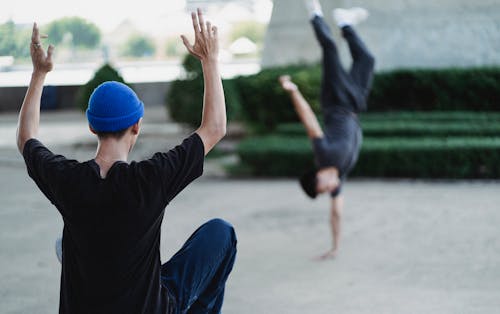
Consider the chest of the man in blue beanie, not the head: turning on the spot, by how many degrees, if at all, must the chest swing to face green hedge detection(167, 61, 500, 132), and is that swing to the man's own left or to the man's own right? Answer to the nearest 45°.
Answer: approximately 45° to the man's own right

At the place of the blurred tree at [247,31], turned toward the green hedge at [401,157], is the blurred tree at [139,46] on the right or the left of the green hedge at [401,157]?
right

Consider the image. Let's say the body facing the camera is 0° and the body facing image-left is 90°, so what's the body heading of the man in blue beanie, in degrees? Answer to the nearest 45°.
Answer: approximately 180°

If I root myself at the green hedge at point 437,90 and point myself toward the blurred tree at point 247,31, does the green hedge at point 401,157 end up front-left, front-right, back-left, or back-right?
back-left

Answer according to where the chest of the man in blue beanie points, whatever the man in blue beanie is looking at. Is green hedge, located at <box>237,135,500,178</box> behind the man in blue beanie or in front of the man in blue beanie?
in front

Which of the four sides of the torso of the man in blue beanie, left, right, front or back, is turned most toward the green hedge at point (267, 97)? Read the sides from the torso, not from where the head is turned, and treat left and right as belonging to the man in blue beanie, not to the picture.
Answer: front

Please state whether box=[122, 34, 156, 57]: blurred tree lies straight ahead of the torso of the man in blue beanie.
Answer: yes

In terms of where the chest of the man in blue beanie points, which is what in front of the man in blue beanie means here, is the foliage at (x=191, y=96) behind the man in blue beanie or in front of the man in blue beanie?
in front

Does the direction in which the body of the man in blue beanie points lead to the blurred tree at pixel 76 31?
yes

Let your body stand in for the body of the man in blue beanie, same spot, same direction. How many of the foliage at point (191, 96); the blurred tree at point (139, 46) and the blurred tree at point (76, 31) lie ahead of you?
3

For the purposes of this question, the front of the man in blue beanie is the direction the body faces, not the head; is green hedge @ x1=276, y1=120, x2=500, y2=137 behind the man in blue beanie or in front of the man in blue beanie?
in front

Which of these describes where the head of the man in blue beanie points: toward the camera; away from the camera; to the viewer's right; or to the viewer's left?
away from the camera
